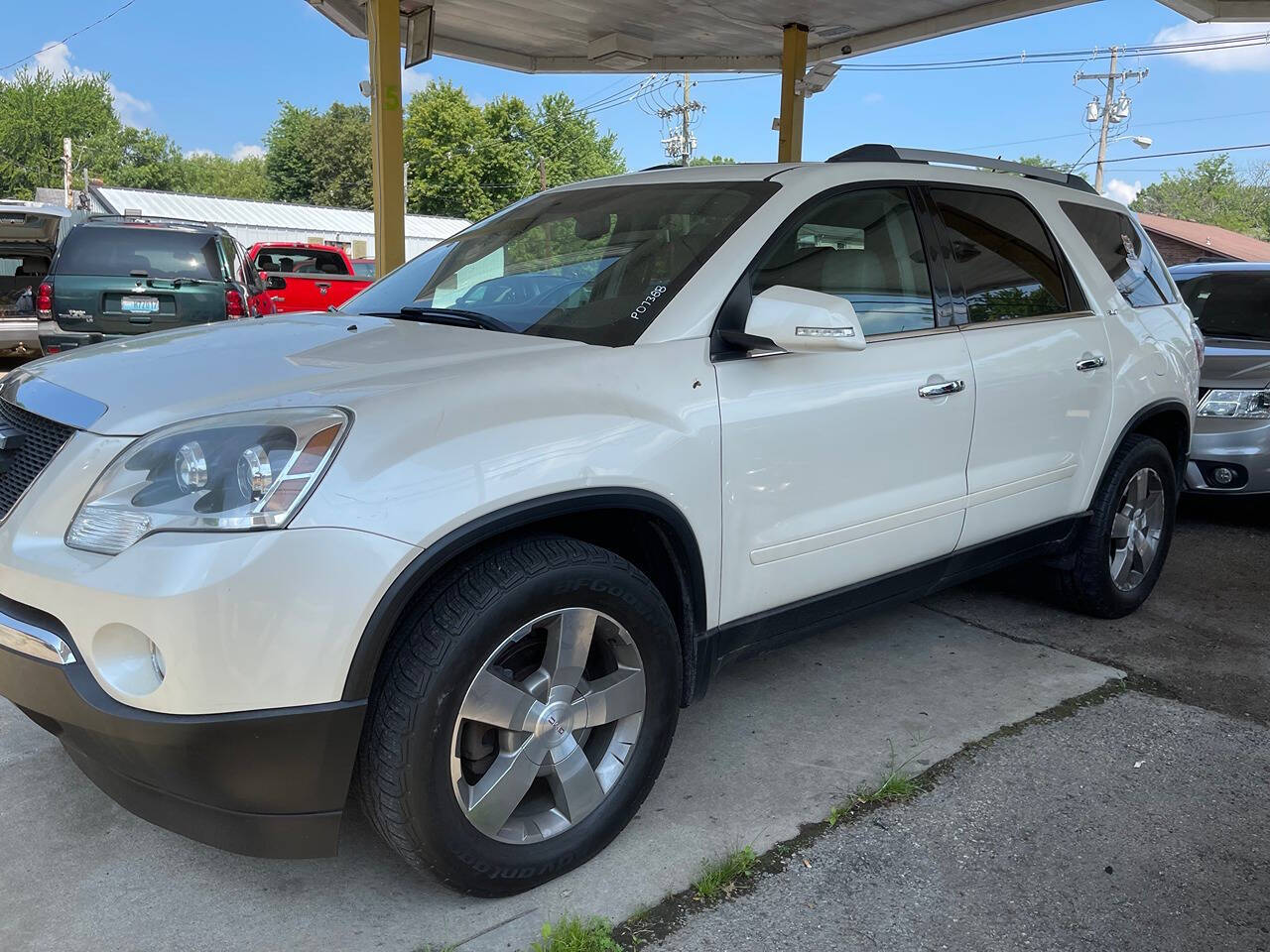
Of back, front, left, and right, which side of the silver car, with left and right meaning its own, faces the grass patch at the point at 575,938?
front

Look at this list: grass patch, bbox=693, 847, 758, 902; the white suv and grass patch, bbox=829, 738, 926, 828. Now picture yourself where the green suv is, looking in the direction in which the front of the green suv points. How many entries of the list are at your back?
3

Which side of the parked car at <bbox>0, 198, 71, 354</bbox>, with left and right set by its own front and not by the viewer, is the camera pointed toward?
back

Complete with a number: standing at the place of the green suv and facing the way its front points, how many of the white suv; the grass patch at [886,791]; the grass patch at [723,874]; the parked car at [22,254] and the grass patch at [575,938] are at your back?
4

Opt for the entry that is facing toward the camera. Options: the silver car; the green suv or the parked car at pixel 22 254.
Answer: the silver car

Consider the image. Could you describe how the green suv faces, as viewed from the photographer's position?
facing away from the viewer

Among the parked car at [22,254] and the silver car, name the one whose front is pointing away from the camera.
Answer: the parked car

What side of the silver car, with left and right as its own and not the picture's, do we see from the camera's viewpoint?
front

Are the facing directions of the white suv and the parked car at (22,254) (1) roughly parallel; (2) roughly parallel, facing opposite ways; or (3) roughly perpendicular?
roughly perpendicular

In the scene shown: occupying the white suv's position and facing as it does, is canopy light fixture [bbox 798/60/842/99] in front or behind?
behind

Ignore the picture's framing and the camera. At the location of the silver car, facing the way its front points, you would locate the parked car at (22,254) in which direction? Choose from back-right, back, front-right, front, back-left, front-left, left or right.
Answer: right

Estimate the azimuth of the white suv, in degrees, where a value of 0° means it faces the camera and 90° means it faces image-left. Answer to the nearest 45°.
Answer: approximately 45°

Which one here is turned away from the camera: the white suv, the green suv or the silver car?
the green suv

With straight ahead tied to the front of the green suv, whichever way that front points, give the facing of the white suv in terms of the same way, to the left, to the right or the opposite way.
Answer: to the left
